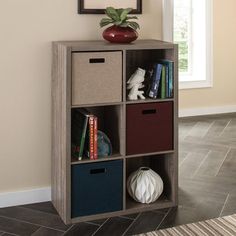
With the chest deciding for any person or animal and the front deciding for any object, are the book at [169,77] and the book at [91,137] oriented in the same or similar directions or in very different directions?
same or similar directions

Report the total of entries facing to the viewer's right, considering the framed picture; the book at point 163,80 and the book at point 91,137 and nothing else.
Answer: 2
